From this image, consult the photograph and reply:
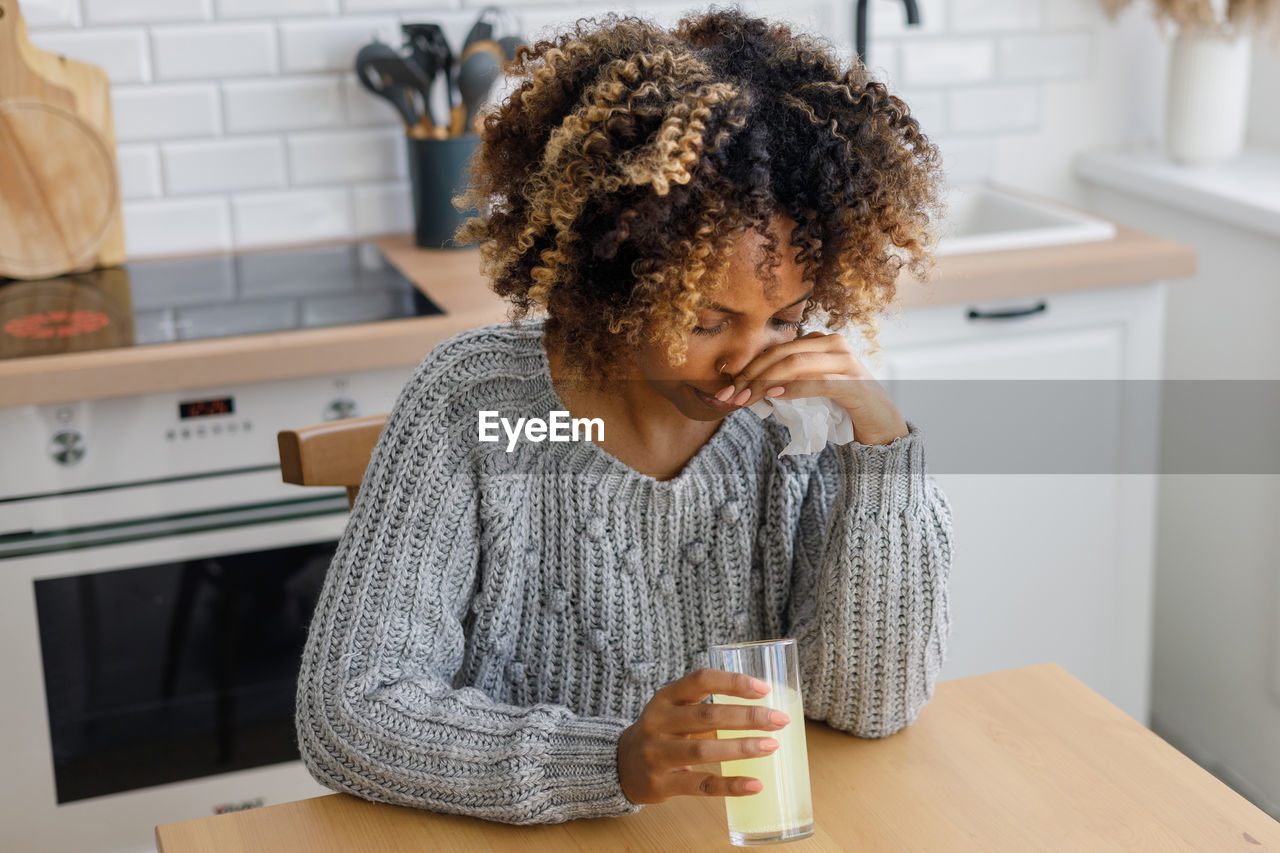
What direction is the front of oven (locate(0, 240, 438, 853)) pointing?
toward the camera

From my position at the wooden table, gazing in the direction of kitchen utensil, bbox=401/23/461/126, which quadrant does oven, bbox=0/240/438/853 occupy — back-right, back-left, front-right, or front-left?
front-left

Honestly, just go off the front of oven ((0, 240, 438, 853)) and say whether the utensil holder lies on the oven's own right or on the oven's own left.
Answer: on the oven's own left

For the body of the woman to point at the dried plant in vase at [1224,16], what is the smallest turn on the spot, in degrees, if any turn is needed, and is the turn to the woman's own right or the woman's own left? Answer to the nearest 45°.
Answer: approximately 90° to the woman's own left

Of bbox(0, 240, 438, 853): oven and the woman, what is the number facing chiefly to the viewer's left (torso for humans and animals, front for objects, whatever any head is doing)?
0

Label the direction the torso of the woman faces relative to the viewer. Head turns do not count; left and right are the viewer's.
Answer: facing the viewer and to the right of the viewer

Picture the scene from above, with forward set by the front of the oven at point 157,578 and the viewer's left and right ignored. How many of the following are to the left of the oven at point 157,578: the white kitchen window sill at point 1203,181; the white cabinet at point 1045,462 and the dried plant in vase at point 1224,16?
3

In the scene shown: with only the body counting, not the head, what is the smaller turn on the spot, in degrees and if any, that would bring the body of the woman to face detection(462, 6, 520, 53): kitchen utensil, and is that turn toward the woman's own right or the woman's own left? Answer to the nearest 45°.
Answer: approximately 135° to the woman's own left

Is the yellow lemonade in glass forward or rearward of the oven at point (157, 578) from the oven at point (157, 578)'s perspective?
forward
